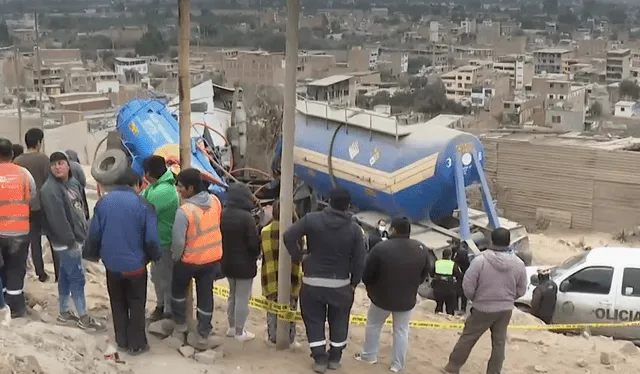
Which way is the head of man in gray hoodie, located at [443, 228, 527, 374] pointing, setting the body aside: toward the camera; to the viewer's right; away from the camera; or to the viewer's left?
away from the camera

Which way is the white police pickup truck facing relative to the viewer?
to the viewer's left

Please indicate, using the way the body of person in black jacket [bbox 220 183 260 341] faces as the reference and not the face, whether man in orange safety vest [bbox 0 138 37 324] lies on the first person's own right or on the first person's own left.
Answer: on the first person's own left

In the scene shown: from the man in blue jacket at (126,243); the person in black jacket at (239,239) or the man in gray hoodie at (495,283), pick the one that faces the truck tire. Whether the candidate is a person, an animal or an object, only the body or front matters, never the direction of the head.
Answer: the man in blue jacket

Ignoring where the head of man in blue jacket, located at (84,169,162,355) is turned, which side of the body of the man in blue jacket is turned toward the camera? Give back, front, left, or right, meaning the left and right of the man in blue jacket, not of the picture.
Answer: back

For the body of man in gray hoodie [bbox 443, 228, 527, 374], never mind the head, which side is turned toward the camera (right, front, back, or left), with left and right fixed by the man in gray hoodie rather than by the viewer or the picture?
back

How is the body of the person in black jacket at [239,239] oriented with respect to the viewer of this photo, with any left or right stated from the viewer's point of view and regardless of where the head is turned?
facing away from the viewer and to the right of the viewer

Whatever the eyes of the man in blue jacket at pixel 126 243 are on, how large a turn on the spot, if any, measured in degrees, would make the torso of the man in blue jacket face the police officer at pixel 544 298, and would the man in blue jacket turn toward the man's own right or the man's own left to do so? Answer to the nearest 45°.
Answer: approximately 45° to the man's own right

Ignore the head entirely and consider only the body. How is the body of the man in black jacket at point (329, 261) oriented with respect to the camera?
away from the camera

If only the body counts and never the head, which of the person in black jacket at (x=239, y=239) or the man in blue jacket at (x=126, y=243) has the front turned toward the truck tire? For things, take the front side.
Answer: the man in blue jacket

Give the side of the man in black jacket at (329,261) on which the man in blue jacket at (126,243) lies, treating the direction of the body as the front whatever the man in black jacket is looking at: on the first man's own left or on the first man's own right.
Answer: on the first man's own left
